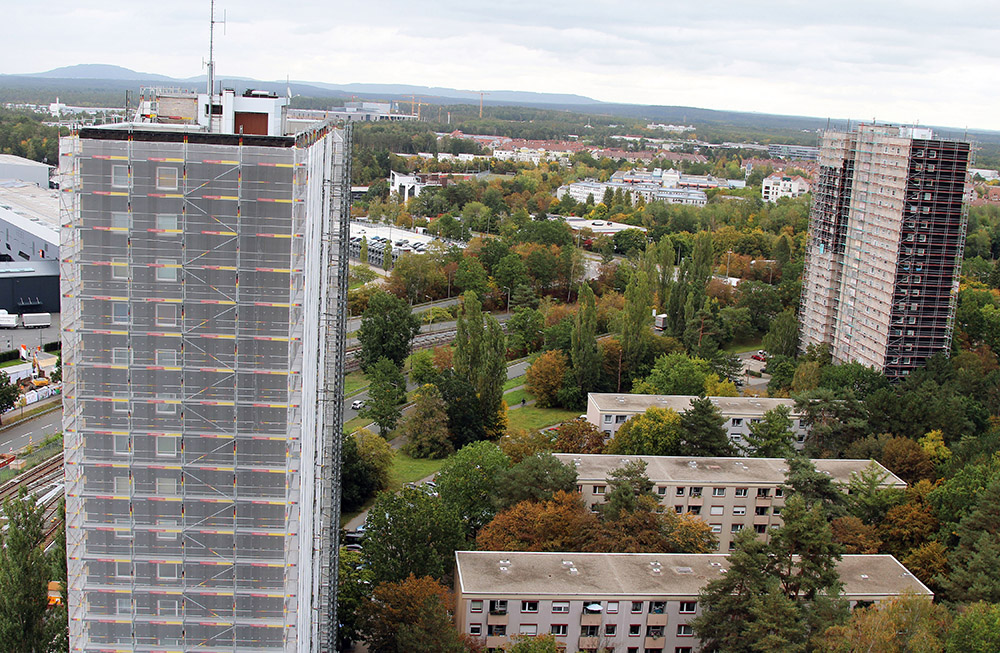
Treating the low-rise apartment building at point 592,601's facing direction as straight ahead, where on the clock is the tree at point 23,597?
The tree is roughly at 2 o'clock from the low-rise apartment building.

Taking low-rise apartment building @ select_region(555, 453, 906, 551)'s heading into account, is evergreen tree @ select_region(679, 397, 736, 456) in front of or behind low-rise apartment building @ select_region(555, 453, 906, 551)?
behind

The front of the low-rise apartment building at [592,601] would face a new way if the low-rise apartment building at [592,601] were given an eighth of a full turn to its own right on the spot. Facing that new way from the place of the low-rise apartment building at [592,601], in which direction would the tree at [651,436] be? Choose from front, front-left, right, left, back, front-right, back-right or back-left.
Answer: back-right

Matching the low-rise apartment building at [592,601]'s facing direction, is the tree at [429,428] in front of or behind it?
behind

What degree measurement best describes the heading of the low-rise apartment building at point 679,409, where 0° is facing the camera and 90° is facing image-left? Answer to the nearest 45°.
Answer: approximately 0°

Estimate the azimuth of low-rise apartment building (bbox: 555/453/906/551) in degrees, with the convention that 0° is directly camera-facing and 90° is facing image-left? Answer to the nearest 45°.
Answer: approximately 0°

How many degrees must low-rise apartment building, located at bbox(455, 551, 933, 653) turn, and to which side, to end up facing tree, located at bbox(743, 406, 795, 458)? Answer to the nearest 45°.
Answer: approximately 180°

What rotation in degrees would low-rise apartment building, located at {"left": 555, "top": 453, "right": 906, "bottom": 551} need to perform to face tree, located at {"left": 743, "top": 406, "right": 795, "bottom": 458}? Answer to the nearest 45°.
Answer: approximately 180°

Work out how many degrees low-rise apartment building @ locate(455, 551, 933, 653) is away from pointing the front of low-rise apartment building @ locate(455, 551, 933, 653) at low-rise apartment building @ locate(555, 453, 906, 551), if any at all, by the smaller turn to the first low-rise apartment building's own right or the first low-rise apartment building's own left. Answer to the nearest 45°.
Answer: approximately 180°
